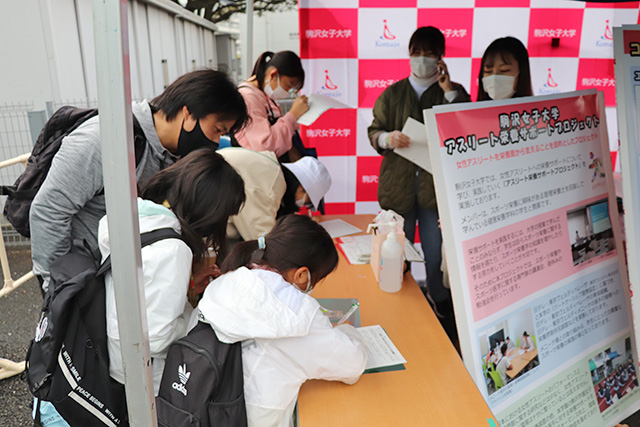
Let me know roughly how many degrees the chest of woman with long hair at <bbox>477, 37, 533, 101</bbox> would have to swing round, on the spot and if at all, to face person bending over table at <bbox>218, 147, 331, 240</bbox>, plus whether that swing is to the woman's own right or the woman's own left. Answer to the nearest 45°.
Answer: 0° — they already face them

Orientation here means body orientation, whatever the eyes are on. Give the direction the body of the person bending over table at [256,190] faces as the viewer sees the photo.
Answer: to the viewer's right

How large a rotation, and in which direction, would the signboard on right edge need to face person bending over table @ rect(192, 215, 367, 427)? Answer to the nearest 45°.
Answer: approximately 45° to its right

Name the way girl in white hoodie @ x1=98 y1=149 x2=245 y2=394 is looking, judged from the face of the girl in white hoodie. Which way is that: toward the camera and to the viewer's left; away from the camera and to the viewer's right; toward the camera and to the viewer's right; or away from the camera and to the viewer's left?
away from the camera and to the viewer's right

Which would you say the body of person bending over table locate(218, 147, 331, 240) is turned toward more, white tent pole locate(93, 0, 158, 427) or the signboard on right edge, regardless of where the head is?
the signboard on right edge

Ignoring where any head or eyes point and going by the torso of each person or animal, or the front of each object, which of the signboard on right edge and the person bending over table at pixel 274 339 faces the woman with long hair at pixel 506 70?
the person bending over table

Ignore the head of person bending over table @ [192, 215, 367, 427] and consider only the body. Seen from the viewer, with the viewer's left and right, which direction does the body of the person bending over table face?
facing away from the viewer and to the right of the viewer

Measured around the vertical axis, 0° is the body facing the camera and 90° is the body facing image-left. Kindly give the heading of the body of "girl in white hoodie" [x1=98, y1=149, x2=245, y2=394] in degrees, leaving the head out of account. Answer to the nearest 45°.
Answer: approximately 225°

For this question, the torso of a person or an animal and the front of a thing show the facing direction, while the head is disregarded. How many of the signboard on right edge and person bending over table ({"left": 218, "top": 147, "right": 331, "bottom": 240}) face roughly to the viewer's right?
1

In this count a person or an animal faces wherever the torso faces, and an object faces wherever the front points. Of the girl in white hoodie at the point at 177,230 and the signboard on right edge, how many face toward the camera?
1
